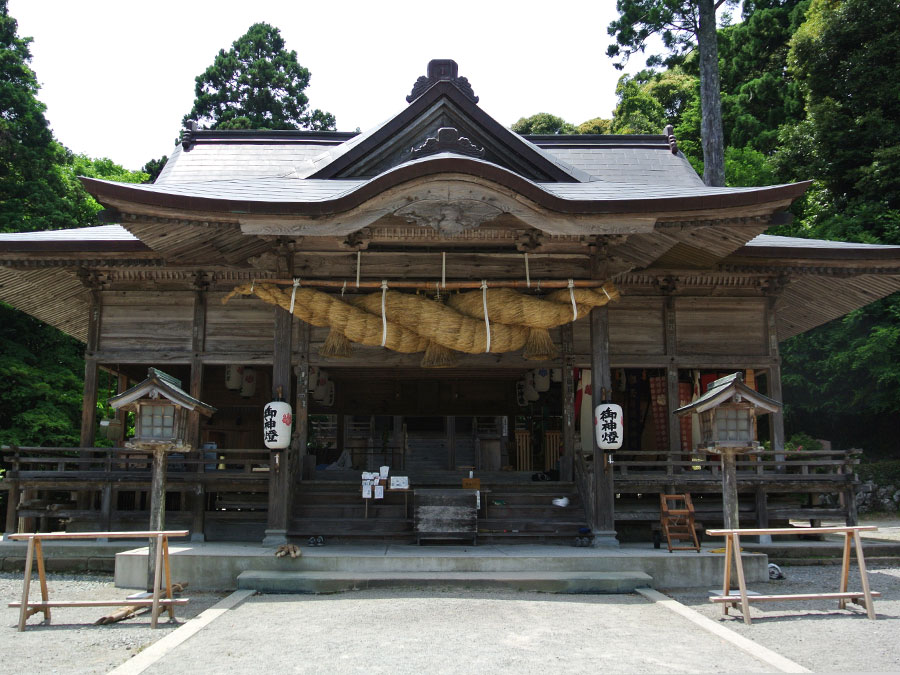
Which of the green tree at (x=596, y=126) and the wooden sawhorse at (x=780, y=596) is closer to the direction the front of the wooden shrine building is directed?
the wooden sawhorse

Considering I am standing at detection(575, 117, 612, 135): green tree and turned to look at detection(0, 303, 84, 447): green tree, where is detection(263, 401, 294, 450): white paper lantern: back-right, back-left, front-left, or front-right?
front-left

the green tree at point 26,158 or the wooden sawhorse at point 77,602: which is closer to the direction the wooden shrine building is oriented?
the wooden sawhorse

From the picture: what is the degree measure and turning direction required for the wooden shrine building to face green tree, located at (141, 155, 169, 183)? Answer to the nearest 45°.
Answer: approximately 135° to its right

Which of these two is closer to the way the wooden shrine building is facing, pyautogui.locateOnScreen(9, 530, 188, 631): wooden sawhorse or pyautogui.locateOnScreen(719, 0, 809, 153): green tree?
the wooden sawhorse

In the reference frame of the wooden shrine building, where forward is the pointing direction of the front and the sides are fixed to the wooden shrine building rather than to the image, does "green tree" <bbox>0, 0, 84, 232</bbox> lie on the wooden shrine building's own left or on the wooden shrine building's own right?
on the wooden shrine building's own right

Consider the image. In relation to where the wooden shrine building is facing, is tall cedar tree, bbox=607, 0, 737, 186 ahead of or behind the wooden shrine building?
behind

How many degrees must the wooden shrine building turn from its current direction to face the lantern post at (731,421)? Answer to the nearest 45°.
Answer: approximately 45° to its left

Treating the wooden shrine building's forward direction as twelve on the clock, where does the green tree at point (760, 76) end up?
The green tree is roughly at 7 o'clock from the wooden shrine building.

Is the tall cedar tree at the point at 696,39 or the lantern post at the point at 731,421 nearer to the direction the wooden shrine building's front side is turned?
the lantern post

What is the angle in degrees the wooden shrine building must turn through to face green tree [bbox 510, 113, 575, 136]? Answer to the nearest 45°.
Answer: approximately 180°

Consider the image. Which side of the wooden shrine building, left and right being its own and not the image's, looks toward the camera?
front

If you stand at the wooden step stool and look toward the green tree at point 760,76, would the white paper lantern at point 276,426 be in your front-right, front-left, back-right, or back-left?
back-left

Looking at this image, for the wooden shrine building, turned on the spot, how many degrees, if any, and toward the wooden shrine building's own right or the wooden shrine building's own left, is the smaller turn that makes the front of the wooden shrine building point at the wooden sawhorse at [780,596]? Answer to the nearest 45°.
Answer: approximately 45° to the wooden shrine building's own left

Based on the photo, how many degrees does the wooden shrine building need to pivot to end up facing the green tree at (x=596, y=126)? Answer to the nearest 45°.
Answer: approximately 180°
